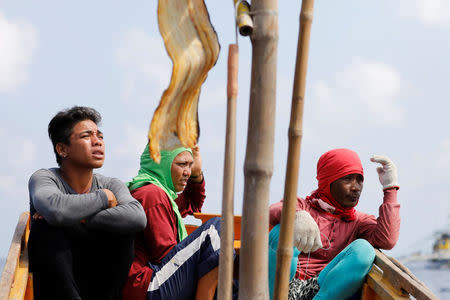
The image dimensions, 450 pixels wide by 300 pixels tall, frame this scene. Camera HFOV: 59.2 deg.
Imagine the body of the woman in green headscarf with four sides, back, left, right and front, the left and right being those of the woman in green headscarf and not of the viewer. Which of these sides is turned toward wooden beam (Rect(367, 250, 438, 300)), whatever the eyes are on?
front

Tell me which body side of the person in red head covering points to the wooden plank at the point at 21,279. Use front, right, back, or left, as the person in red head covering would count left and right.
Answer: right

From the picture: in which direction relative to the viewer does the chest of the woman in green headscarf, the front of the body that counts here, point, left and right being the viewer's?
facing to the right of the viewer

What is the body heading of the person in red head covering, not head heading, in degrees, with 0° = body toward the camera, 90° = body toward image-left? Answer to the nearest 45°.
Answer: approximately 315°

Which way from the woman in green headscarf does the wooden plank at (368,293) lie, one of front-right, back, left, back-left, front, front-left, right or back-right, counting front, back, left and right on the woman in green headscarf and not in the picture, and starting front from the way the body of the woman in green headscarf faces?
front
